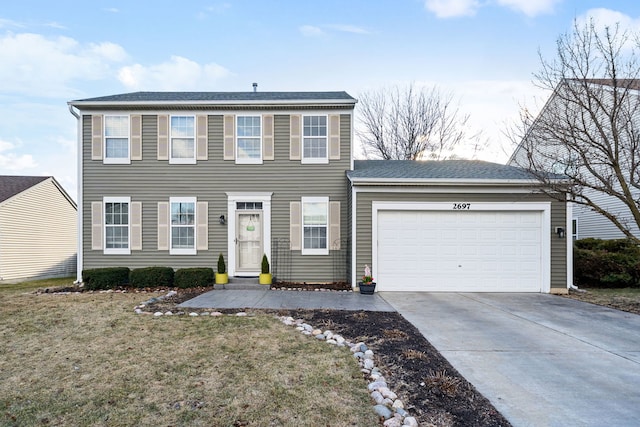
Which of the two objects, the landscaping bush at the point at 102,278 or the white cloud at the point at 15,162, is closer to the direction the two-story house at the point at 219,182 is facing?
the landscaping bush

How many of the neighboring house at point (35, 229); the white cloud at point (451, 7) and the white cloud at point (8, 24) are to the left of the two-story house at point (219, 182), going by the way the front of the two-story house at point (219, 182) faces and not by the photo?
1

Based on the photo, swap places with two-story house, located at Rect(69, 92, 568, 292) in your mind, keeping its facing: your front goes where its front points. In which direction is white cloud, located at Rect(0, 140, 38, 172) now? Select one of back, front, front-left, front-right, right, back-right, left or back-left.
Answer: back-right

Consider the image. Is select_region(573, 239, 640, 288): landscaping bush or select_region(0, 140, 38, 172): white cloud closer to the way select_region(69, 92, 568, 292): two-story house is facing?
the landscaping bush

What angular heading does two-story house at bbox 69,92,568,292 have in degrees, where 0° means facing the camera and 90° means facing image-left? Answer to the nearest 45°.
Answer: approximately 0°

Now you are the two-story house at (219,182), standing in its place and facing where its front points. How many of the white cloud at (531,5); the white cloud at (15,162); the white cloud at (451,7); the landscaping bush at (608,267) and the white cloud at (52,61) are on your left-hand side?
3
